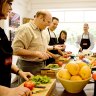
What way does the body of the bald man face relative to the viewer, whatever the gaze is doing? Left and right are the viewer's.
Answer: facing the viewer and to the right of the viewer

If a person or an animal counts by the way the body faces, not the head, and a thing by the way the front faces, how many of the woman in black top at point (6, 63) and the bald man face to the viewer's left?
0

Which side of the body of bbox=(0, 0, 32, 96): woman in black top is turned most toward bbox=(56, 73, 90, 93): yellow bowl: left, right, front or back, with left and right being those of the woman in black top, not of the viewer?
front

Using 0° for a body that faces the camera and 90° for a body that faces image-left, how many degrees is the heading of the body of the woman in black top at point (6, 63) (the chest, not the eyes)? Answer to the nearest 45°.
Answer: approximately 270°

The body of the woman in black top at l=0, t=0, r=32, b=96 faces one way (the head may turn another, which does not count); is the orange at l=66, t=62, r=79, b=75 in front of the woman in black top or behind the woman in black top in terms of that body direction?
in front

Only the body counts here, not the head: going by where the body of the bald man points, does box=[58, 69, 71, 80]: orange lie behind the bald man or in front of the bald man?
in front
